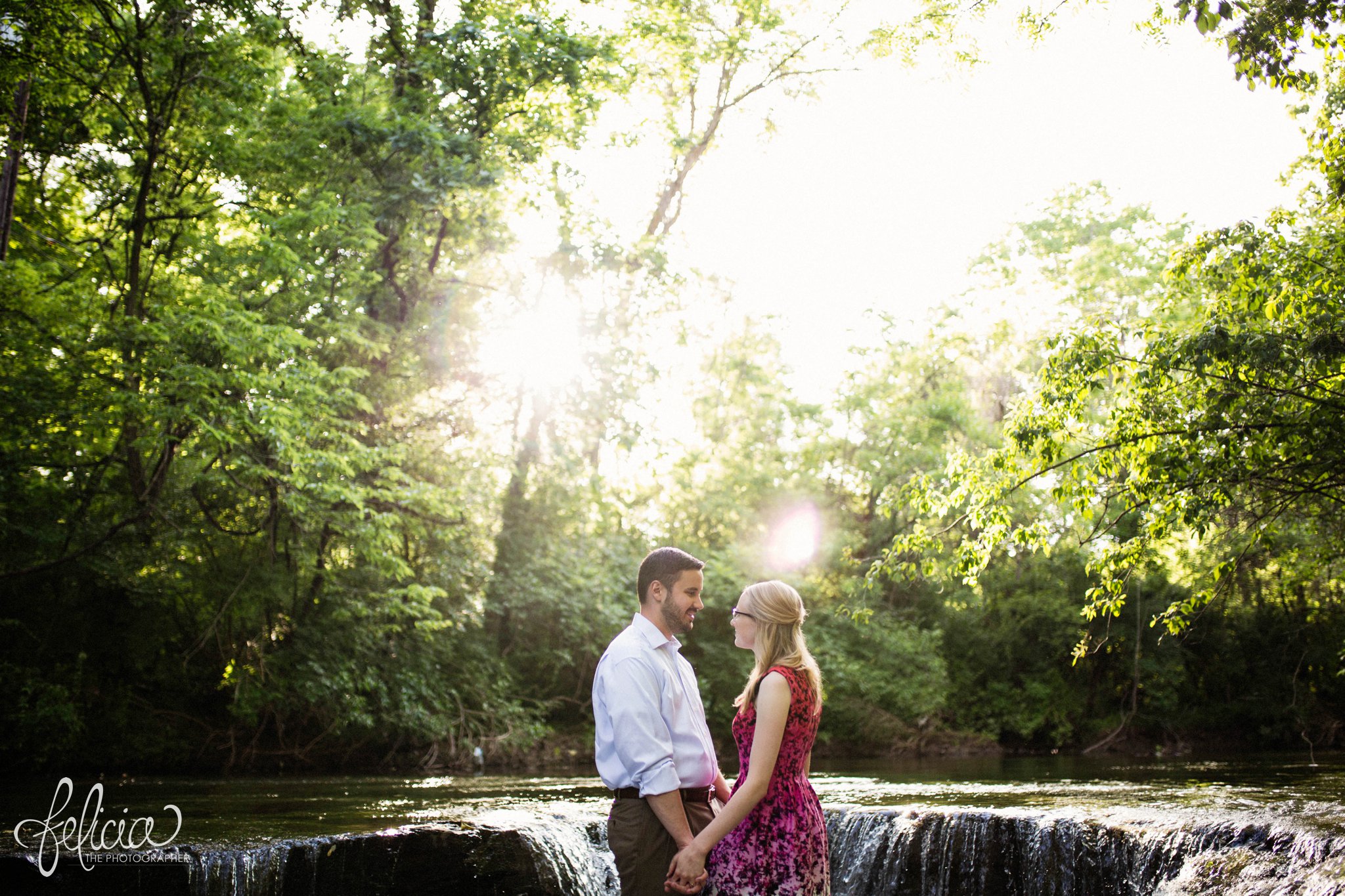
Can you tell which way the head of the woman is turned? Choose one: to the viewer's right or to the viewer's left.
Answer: to the viewer's left

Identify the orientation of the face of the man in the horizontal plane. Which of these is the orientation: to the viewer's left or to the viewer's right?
to the viewer's right

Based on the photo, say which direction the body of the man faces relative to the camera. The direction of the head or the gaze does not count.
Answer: to the viewer's right
